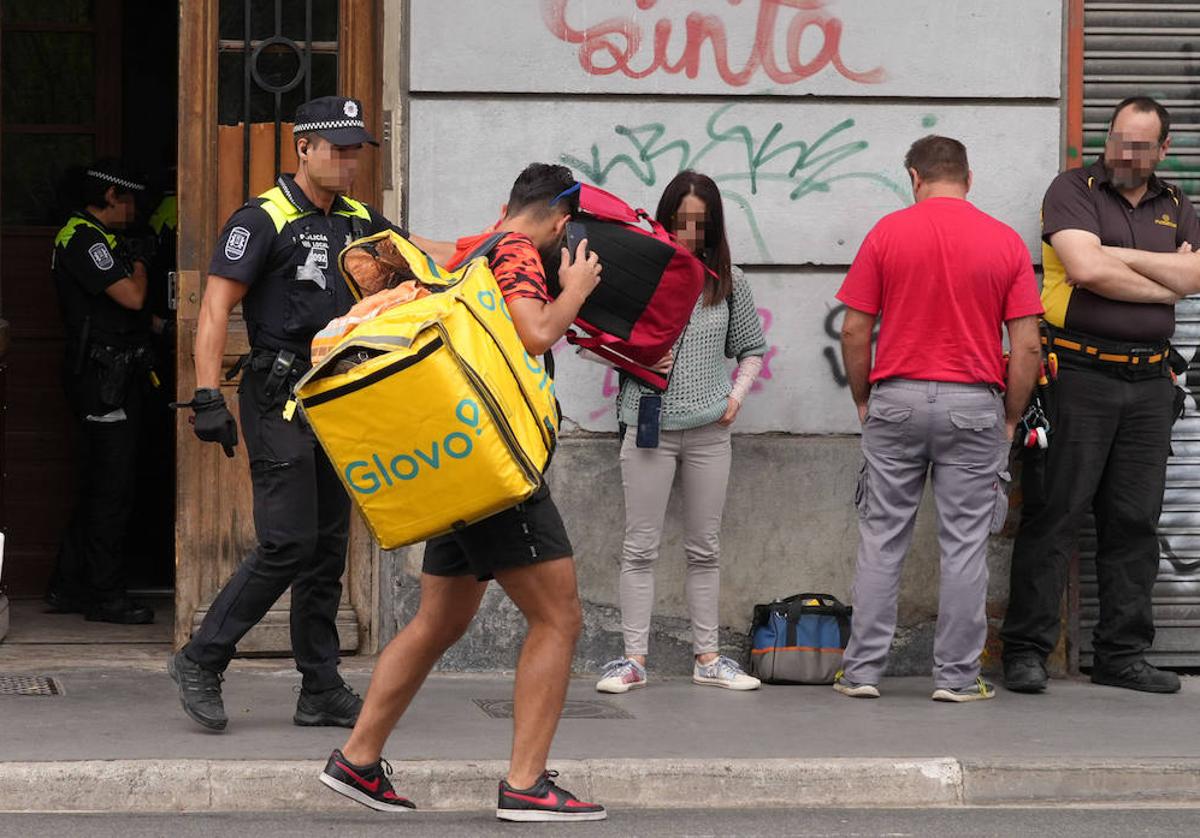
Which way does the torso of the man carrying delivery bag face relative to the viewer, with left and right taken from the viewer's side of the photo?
facing to the right of the viewer

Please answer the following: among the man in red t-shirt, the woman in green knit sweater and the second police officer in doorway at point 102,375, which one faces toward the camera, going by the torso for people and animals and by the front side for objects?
the woman in green knit sweater

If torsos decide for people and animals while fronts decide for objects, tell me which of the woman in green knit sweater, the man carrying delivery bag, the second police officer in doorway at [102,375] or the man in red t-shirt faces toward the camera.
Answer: the woman in green knit sweater

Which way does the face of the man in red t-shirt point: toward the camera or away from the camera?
away from the camera

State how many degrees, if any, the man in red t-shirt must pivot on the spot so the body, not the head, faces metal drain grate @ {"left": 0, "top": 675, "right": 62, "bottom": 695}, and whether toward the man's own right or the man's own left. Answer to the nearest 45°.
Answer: approximately 90° to the man's own left

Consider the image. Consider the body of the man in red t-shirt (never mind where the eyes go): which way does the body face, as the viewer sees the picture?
away from the camera

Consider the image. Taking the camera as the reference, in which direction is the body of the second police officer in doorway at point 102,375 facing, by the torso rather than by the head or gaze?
to the viewer's right

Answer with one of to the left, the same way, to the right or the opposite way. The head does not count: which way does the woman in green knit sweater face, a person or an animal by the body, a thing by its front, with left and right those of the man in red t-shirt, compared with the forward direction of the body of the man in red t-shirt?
the opposite way

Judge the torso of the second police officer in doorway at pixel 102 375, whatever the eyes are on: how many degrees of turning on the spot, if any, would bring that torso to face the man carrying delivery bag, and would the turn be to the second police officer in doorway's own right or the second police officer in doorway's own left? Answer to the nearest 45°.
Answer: approximately 90° to the second police officer in doorway's own right

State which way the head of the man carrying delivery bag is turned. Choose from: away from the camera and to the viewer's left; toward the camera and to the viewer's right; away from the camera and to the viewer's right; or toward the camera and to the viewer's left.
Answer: away from the camera and to the viewer's right

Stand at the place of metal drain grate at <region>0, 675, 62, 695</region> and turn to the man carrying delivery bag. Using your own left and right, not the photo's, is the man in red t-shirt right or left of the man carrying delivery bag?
left

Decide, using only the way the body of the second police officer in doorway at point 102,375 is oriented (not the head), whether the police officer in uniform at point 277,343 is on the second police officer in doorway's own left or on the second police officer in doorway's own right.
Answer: on the second police officer in doorway's own right

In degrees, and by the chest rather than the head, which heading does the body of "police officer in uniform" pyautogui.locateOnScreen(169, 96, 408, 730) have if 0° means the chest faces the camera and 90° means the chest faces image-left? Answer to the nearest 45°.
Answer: approximately 315°

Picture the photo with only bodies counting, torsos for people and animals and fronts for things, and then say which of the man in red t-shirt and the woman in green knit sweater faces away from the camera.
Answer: the man in red t-shirt

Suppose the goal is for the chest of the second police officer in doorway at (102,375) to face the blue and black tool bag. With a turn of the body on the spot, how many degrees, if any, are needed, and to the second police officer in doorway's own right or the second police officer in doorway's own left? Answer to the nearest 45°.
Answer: approximately 45° to the second police officer in doorway's own right
